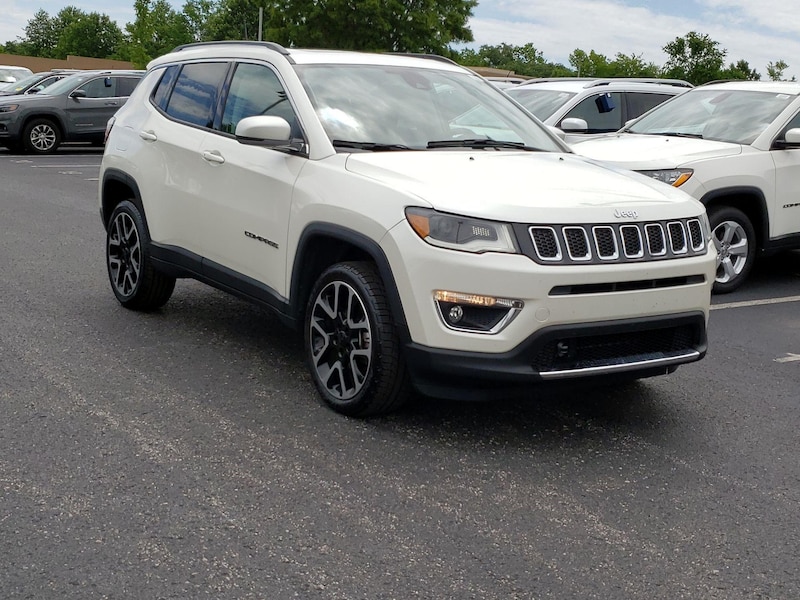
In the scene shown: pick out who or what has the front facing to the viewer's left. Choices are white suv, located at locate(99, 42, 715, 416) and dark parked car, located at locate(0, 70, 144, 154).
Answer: the dark parked car

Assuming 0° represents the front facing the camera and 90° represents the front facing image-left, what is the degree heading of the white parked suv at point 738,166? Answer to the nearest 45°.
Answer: approximately 45°

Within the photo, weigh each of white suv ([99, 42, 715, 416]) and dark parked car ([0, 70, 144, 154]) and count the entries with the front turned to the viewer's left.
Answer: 1

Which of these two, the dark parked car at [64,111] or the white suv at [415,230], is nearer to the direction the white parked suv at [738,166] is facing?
the white suv

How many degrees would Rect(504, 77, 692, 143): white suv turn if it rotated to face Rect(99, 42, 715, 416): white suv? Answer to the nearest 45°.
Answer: approximately 45° to its left

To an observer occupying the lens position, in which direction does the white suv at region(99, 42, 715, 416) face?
facing the viewer and to the right of the viewer

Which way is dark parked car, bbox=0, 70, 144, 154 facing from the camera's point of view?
to the viewer's left

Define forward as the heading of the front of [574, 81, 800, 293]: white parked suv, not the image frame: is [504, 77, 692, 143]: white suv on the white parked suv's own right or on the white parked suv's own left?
on the white parked suv's own right

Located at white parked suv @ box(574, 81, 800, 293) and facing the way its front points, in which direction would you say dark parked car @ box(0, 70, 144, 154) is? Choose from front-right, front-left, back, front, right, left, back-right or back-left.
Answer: right

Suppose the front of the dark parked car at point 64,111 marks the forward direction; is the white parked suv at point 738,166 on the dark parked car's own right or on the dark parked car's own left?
on the dark parked car's own left

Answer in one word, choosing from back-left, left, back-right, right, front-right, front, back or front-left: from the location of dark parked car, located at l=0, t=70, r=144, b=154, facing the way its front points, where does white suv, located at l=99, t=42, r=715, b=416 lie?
left

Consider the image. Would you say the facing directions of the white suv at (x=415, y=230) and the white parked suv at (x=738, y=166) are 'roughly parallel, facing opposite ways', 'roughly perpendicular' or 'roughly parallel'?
roughly perpendicular
